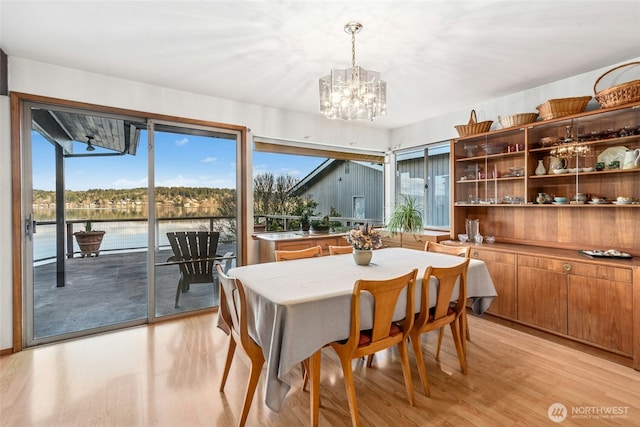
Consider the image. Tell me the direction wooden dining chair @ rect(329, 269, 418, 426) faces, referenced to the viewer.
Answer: facing away from the viewer and to the left of the viewer

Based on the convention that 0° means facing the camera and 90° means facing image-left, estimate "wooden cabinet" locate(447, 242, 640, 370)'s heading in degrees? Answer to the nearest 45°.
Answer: approximately 45°

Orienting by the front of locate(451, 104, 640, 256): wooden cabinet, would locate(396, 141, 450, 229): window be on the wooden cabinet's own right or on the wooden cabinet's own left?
on the wooden cabinet's own right

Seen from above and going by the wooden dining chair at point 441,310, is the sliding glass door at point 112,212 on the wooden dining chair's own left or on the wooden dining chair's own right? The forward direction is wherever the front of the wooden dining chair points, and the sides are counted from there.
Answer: on the wooden dining chair's own left

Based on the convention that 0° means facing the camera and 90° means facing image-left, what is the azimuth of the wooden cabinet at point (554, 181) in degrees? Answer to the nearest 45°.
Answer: approximately 45°

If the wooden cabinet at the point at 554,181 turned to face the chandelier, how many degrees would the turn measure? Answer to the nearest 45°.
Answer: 0° — it already faces it

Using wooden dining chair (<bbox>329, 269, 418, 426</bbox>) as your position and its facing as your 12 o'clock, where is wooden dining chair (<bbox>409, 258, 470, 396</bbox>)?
wooden dining chair (<bbox>409, 258, 470, 396</bbox>) is roughly at 3 o'clock from wooden dining chair (<bbox>329, 269, 418, 426</bbox>).

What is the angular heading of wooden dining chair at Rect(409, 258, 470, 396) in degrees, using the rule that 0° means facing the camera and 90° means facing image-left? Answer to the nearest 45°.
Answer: approximately 135°
